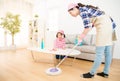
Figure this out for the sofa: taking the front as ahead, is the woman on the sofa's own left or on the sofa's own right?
on the sofa's own left

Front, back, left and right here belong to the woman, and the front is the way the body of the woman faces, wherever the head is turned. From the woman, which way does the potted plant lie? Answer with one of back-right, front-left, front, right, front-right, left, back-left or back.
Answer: front-right

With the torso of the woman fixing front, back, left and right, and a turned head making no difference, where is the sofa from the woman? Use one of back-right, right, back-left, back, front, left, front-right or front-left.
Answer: right

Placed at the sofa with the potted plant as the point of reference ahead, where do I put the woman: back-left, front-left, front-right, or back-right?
back-left

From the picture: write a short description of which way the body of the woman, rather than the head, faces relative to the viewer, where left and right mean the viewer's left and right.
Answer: facing to the left of the viewer

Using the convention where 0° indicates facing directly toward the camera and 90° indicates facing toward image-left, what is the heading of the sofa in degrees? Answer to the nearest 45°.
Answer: approximately 45°
